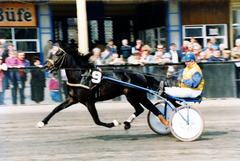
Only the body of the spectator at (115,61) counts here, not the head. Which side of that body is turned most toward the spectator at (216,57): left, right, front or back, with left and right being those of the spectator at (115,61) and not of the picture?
left

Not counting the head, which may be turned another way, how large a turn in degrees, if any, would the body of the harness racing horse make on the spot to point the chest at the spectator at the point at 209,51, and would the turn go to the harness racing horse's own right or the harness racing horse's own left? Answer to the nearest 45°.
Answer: approximately 135° to the harness racing horse's own right

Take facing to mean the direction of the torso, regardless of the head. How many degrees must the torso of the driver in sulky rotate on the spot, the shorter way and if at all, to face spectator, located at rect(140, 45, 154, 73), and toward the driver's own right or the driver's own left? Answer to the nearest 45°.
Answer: approximately 90° to the driver's own right

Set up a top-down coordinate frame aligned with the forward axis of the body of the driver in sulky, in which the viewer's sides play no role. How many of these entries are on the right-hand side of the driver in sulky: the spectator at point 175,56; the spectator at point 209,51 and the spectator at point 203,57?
3

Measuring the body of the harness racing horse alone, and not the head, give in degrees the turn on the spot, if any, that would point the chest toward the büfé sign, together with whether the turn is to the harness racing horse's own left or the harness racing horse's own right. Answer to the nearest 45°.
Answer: approximately 90° to the harness racing horse's own right

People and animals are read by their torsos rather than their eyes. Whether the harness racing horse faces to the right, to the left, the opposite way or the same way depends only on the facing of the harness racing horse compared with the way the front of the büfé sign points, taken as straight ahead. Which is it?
to the right

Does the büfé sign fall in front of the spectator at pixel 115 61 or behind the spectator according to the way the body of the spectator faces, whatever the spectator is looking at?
behind

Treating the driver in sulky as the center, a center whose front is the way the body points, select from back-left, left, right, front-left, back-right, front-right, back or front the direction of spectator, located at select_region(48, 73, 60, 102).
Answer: front-right

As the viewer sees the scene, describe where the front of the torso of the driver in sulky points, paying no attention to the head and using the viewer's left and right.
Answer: facing to the left of the viewer

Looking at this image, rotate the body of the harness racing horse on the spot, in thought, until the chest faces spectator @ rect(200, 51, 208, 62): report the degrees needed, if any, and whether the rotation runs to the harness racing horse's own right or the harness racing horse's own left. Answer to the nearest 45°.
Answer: approximately 135° to the harness racing horse's own right

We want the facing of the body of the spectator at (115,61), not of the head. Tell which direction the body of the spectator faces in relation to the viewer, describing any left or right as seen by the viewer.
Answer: facing the viewer

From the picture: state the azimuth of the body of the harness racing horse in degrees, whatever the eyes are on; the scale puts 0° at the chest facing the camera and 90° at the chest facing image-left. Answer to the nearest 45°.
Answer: approximately 90°

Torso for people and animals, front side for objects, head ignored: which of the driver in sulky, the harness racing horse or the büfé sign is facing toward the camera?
the büfé sign

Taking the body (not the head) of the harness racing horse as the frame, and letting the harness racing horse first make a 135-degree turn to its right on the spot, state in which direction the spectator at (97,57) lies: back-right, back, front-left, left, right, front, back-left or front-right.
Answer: front-left

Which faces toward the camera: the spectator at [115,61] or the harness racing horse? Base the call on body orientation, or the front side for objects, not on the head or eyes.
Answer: the spectator

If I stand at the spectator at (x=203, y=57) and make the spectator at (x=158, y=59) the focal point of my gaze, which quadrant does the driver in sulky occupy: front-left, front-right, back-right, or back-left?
front-left
